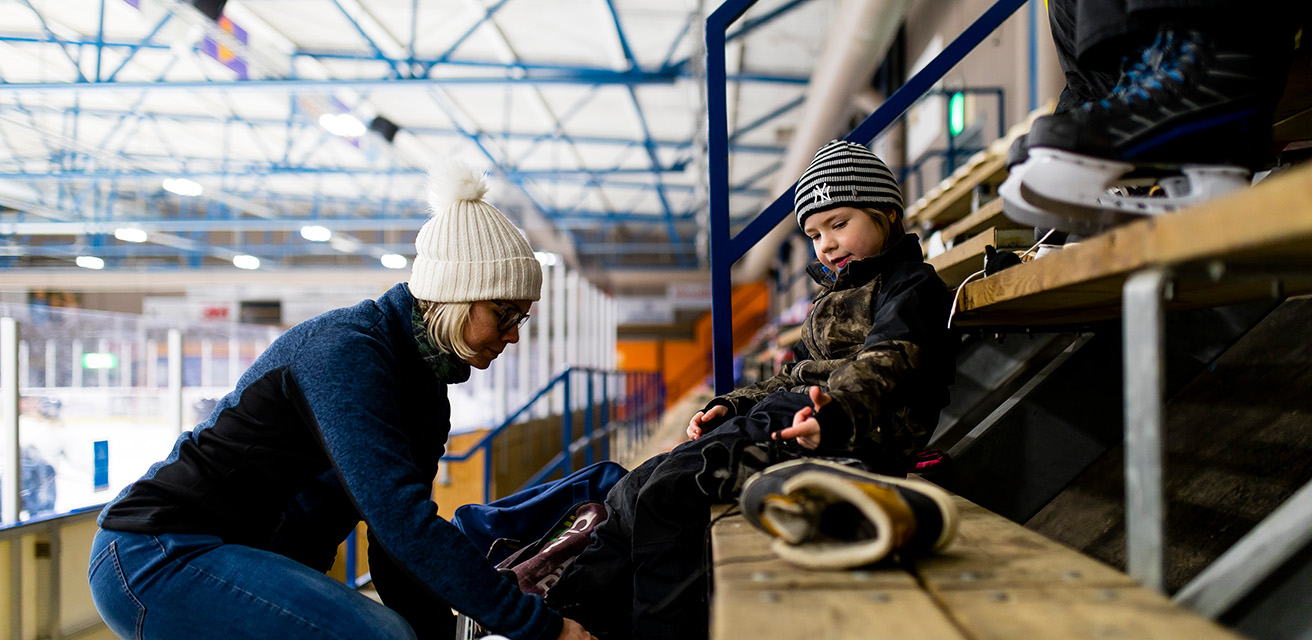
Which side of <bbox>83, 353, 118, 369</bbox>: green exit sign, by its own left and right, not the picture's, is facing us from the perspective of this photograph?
front

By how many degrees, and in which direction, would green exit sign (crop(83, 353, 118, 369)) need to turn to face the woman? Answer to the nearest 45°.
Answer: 0° — it already faces them

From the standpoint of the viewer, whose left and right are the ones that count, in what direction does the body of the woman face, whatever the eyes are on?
facing to the right of the viewer

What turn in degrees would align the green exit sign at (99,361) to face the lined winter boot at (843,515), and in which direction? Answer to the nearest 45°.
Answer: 0° — it already faces it

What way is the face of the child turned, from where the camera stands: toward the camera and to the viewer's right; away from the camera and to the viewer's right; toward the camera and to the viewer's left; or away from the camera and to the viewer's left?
toward the camera and to the viewer's left

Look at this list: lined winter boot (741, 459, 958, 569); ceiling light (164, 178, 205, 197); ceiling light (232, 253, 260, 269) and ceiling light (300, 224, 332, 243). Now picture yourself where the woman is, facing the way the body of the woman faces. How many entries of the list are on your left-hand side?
3

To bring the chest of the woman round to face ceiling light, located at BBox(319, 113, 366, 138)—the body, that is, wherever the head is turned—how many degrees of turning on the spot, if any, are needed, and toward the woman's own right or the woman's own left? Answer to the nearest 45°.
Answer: approximately 90° to the woman's own left

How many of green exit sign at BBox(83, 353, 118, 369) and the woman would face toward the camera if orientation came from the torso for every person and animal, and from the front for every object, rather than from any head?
1

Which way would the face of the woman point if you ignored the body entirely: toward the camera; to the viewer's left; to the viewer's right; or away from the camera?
to the viewer's right

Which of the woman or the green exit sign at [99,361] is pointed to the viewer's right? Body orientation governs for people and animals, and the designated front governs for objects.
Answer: the woman

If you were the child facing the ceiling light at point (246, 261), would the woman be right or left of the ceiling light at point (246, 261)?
left

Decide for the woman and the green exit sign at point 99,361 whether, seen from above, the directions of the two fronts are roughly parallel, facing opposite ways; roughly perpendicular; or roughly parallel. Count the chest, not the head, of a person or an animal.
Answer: roughly perpendicular
